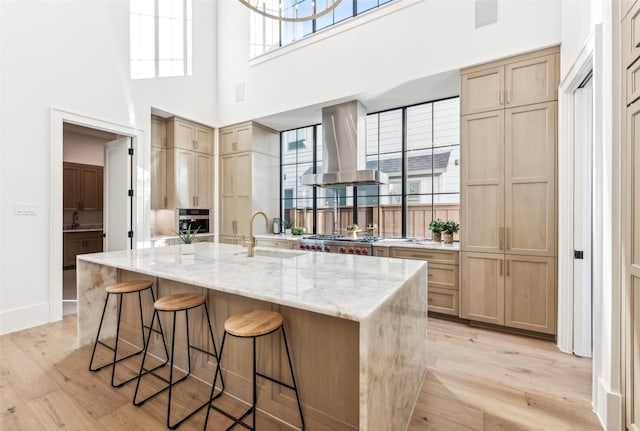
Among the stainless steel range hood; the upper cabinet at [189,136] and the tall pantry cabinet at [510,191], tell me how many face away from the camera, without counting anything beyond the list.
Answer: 0

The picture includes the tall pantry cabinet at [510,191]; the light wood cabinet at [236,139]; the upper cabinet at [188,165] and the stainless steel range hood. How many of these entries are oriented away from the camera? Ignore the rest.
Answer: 0

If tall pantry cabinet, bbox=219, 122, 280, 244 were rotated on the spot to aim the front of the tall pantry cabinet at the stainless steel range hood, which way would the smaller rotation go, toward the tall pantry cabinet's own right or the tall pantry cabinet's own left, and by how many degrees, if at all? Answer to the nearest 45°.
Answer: approximately 90° to the tall pantry cabinet's own left

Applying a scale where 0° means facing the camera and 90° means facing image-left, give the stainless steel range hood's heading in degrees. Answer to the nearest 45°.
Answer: approximately 45°

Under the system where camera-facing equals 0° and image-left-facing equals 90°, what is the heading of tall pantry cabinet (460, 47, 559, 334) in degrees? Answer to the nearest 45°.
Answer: approximately 45°

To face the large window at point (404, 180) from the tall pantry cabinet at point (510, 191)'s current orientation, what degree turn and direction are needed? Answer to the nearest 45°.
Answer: approximately 90° to its right

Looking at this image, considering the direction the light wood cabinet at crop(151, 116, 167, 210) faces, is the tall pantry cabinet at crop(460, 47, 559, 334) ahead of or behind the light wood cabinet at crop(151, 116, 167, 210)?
ahead

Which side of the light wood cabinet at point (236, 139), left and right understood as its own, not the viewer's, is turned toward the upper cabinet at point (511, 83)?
left

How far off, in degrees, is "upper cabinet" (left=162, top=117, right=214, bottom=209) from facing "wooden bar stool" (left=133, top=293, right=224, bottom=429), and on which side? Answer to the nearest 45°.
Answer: approximately 45° to its right

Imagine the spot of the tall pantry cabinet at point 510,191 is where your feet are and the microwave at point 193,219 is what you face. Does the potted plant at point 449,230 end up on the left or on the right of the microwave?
right

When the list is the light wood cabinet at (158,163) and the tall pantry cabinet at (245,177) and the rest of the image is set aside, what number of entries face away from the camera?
0

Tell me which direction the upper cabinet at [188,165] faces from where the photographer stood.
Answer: facing the viewer and to the right of the viewer

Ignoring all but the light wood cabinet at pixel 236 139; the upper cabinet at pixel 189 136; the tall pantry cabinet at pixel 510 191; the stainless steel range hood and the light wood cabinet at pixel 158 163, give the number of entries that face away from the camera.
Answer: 0

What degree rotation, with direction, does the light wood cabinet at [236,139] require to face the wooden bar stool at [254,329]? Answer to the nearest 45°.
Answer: approximately 45° to its left

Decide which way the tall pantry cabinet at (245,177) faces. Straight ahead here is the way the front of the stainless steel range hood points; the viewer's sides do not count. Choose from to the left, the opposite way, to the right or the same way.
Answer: the same way
